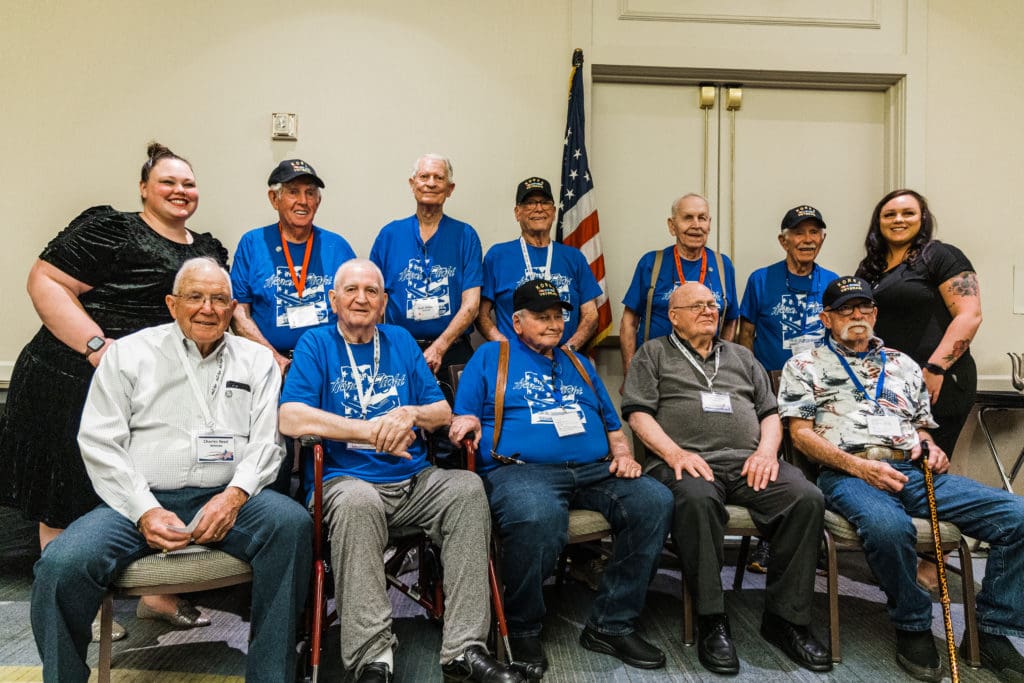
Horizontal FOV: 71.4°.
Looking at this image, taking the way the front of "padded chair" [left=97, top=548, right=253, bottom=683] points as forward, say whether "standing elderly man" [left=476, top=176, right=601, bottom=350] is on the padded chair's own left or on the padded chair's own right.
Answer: on the padded chair's own left

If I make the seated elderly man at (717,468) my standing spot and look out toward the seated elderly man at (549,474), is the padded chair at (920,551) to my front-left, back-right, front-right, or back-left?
back-left

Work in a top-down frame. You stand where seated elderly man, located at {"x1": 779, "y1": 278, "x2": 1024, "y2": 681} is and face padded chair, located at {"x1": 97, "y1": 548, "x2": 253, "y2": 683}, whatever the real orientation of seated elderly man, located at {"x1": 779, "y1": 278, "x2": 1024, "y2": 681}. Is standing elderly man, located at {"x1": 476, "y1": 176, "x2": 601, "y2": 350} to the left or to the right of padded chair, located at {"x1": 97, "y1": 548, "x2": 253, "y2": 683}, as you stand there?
right

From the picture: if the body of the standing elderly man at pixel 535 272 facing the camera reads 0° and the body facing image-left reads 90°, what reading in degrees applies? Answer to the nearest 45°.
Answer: approximately 0°

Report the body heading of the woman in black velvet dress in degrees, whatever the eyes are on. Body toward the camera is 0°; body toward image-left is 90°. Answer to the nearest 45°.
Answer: approximately 315°

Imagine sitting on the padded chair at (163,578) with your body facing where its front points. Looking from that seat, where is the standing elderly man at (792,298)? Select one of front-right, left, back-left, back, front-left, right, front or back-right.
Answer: left

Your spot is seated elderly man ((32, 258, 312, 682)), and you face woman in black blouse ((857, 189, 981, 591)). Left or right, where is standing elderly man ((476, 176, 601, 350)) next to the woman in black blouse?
left

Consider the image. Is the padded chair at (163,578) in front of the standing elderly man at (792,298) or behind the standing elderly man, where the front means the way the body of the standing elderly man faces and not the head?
in front

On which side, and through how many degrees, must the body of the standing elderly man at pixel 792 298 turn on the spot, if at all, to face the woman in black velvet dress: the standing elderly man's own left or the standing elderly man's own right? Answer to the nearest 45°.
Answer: approximately 45° to the standing elderly man's own right

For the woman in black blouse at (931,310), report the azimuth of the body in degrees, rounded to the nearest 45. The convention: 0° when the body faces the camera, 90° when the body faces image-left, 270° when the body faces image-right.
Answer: approximately 45°

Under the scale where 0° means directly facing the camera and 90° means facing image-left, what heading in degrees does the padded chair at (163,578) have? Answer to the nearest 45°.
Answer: approximately 0°

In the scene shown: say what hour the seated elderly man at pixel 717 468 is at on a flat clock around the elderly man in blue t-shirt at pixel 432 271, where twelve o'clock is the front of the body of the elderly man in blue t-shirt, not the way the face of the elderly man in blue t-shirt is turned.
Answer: The seated elderly man is roughly at 10 o'clock from the elderly man in blue t-shirt.

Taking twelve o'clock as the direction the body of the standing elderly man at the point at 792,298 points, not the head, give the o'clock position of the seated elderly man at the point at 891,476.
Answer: The seated elderly man is roughly at 11 o'clock from the standing elderly man.

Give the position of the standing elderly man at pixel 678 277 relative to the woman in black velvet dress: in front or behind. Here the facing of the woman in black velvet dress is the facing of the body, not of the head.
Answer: in front
